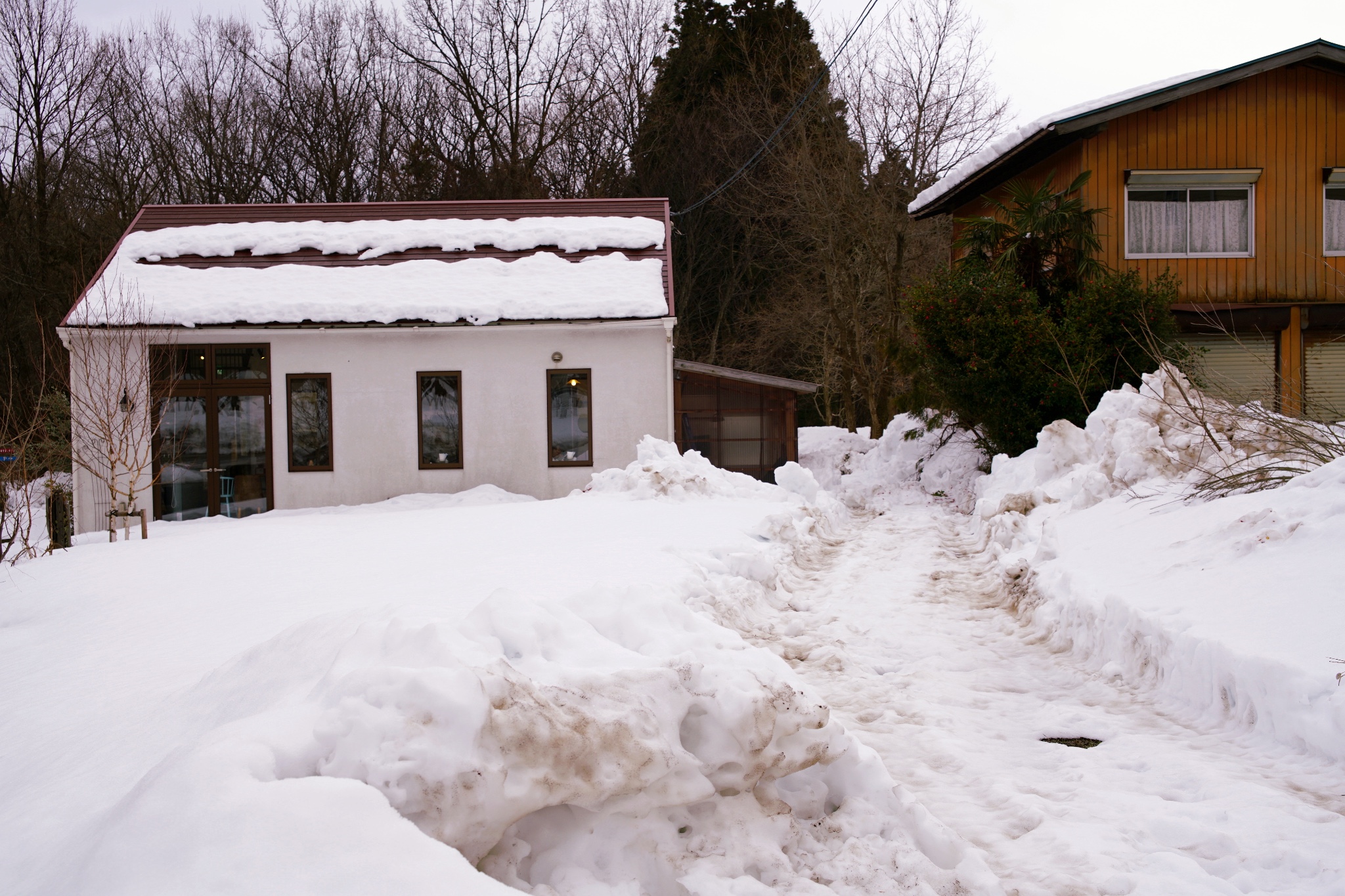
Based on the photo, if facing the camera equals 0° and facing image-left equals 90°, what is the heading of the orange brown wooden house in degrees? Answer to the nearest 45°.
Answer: approximately 0°

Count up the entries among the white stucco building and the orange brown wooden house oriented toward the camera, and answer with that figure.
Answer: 2

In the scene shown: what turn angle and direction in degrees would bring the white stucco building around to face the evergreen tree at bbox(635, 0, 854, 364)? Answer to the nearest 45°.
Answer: approximately 135° to its left

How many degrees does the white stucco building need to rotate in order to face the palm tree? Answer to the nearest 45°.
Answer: approximately 90° to its left

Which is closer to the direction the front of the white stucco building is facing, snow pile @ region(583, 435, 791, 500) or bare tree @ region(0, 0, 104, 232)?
the snow pile

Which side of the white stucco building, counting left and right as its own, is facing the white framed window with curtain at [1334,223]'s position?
left

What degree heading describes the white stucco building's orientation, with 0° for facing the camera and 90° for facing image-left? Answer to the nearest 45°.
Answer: approximately 0°

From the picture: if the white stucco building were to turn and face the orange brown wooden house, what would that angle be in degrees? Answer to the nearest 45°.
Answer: approximately 90° to its left
